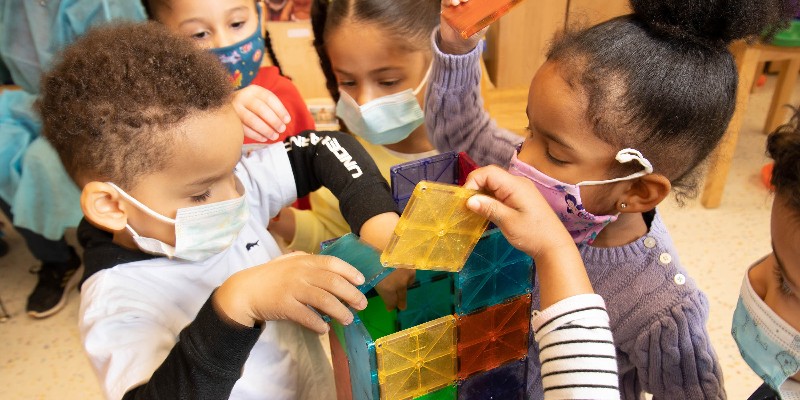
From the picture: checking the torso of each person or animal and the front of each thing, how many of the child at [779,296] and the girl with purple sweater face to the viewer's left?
2

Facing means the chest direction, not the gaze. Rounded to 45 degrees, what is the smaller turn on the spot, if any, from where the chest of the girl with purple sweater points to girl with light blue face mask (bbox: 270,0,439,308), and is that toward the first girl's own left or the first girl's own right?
approximately 45° to the first girl's own right

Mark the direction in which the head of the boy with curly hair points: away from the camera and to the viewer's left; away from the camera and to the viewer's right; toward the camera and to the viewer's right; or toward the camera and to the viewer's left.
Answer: toward the camera and to the viewer's right

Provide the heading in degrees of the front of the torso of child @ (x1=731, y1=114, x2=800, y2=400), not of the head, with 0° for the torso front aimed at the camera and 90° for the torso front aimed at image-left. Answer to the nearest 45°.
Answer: approximately 90°

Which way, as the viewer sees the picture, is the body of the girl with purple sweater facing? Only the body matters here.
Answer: to the viewer's left
